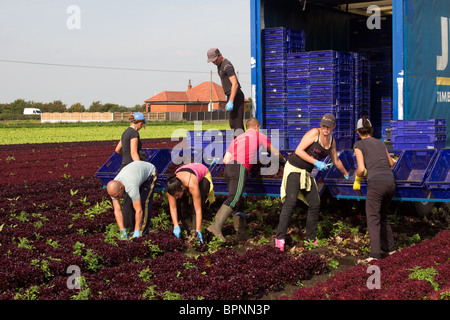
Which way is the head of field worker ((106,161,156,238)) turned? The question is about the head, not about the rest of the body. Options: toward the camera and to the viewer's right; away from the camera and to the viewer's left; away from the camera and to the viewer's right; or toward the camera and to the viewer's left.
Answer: toward the camera and to the viewer's left

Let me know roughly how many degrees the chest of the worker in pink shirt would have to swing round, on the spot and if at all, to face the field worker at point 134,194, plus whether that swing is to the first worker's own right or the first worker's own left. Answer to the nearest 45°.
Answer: approximately 135° to the first worker's own left

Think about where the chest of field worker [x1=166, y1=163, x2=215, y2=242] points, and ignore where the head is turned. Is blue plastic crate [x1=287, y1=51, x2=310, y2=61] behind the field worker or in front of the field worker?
behind

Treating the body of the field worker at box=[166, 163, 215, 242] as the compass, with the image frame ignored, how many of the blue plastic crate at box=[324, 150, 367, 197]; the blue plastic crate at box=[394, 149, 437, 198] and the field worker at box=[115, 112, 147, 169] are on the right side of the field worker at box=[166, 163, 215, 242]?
1

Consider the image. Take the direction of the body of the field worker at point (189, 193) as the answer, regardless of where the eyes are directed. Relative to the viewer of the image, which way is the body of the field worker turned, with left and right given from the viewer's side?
facing the viewer and to the left of the viewer

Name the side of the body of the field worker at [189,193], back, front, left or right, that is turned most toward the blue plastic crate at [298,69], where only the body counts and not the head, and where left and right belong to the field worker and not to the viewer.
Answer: back

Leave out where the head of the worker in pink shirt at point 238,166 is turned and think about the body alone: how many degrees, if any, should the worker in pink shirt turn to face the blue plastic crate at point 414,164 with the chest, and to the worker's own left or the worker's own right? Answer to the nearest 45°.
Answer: approximately 45° to the worker's own right

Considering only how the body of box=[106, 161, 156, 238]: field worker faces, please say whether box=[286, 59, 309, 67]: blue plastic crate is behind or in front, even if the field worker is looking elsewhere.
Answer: behind

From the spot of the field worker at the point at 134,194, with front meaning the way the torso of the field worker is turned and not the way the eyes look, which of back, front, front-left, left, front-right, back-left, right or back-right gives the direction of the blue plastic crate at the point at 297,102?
back

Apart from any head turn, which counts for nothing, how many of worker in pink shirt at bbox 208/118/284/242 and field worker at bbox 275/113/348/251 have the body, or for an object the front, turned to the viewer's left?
0

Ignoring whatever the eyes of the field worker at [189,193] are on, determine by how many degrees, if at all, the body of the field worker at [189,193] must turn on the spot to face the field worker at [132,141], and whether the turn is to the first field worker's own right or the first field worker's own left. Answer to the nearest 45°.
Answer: approximately 90° to the first field worker's own right

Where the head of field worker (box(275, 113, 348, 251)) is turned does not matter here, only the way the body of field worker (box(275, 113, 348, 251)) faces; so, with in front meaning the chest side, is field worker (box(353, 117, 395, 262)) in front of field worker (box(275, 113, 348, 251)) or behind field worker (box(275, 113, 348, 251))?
in front

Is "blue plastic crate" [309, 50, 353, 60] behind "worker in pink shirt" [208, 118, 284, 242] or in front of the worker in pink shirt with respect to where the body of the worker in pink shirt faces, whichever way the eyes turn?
in front

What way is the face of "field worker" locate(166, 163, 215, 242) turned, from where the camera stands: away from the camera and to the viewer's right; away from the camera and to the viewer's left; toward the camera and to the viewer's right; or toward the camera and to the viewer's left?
toward the camera and to the viewer's left
